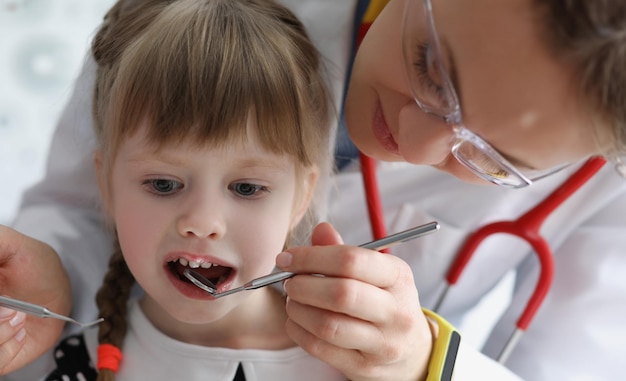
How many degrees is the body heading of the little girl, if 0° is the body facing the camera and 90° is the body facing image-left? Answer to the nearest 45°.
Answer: approximately 0°
